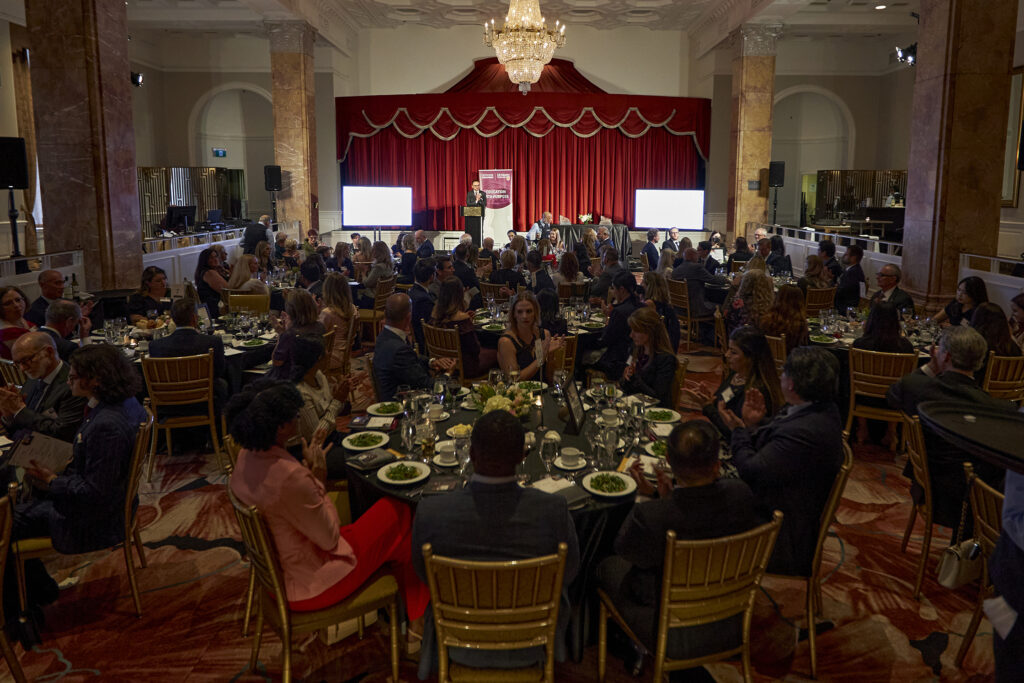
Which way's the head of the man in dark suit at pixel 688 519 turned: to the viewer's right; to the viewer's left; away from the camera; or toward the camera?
away from the camera

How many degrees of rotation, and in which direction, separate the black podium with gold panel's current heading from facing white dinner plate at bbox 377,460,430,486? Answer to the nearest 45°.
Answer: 0° — it already faces it

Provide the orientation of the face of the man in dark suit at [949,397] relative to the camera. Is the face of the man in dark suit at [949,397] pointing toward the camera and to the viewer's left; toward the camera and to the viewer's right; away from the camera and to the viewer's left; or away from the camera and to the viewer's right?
away from the camera and to the viewer's left

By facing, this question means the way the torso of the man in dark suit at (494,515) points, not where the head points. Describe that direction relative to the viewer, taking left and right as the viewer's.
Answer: facing away from the viewer

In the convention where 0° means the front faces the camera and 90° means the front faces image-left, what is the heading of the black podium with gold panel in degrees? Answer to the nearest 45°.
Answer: approximately 0°

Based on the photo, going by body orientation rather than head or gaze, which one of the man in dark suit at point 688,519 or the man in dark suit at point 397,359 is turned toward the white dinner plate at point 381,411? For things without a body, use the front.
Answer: the man in dark suit at point 688,519

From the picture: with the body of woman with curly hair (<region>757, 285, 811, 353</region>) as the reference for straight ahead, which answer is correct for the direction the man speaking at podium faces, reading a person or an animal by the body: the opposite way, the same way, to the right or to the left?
the opposite way

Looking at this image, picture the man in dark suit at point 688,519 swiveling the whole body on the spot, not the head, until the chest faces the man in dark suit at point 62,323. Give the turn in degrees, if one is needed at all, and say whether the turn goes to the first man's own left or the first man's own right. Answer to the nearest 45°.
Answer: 0° — they already face them

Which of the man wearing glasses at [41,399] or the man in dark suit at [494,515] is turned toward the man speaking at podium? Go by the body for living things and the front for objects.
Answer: the man in dark suit

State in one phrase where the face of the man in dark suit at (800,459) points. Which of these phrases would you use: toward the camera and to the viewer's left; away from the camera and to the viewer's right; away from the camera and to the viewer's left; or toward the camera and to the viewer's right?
away from the camera and to the viewer's left

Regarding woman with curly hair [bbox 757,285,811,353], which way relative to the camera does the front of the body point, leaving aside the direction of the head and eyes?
away from the camera

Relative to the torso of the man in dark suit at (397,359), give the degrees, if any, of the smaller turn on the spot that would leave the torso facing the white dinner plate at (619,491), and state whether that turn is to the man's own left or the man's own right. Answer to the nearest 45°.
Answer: approximately 90° to the man's own right

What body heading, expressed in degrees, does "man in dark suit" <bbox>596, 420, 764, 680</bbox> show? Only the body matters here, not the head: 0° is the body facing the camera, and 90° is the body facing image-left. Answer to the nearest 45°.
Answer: approximately 135°

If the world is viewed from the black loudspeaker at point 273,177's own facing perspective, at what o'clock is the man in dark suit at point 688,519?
The man in dark suit is roughly at 12 o'clock from the black loudspeaker.
